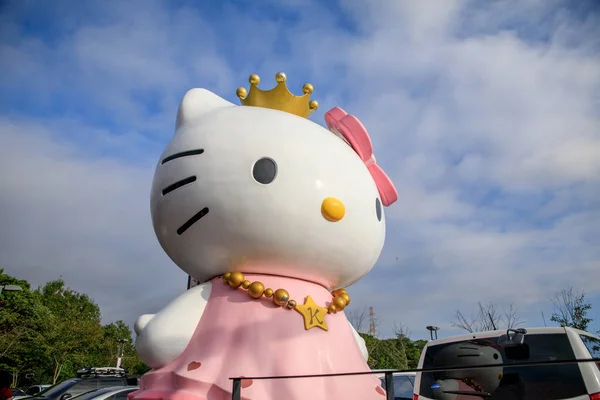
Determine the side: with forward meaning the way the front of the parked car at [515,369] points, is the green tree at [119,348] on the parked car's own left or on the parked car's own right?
on the parked car's own left

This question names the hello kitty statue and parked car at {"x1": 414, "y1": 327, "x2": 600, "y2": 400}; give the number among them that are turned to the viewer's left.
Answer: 0

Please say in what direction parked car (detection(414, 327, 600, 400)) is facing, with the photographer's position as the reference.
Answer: facing away from the viewer and to the right of the viewer

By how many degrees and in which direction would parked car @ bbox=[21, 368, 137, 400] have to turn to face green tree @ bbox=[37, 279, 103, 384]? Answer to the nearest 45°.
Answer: approximately 135° to its right

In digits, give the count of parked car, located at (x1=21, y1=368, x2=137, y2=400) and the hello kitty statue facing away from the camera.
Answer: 0

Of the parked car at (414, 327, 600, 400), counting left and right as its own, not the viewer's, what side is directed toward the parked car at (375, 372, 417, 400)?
left

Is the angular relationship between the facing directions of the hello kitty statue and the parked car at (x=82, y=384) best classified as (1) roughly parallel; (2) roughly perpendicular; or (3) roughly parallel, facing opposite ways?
roughly perpendicular

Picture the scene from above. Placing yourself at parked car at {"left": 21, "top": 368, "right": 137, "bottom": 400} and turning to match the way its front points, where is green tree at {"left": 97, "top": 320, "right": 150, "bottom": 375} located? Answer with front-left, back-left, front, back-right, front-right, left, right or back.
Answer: back-right
